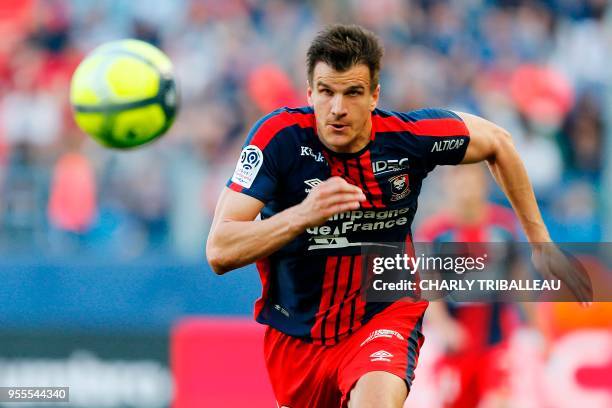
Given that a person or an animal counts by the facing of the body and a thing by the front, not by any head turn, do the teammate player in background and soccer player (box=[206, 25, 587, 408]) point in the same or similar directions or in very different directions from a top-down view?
same or similar directions

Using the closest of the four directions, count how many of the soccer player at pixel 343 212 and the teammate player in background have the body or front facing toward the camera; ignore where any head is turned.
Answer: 2

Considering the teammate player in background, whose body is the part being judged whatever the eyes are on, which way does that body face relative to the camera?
toward the camera

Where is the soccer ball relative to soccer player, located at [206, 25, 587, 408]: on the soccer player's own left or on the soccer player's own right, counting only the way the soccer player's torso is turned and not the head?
on the soccer player's own right

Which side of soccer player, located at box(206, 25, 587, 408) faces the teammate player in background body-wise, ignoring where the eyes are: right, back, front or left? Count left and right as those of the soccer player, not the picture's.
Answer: back

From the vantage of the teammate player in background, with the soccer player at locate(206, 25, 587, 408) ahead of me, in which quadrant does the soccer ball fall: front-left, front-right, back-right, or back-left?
front-right

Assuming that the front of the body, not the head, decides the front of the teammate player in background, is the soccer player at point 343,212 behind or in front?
in front

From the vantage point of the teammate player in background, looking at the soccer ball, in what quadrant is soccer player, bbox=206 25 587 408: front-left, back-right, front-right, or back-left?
front-left
